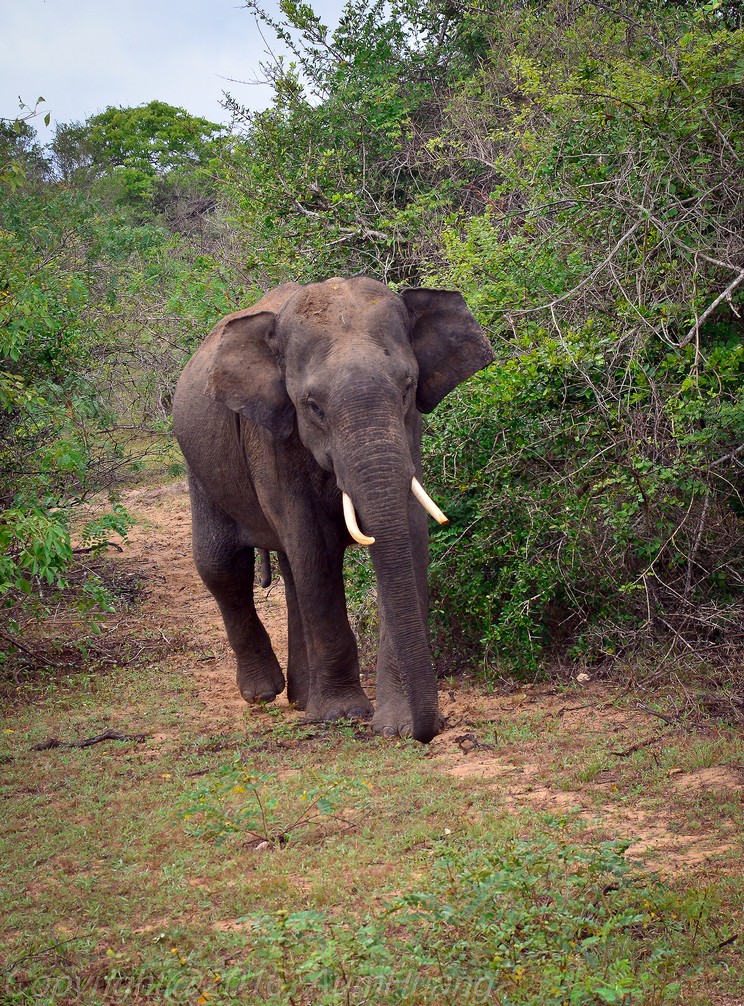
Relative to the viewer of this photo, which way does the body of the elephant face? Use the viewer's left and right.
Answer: facing the viewer and to the right of the viewer

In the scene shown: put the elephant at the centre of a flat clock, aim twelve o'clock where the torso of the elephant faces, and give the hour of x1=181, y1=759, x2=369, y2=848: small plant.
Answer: The small plant is roughly at 2 o'clock from the elephant.
